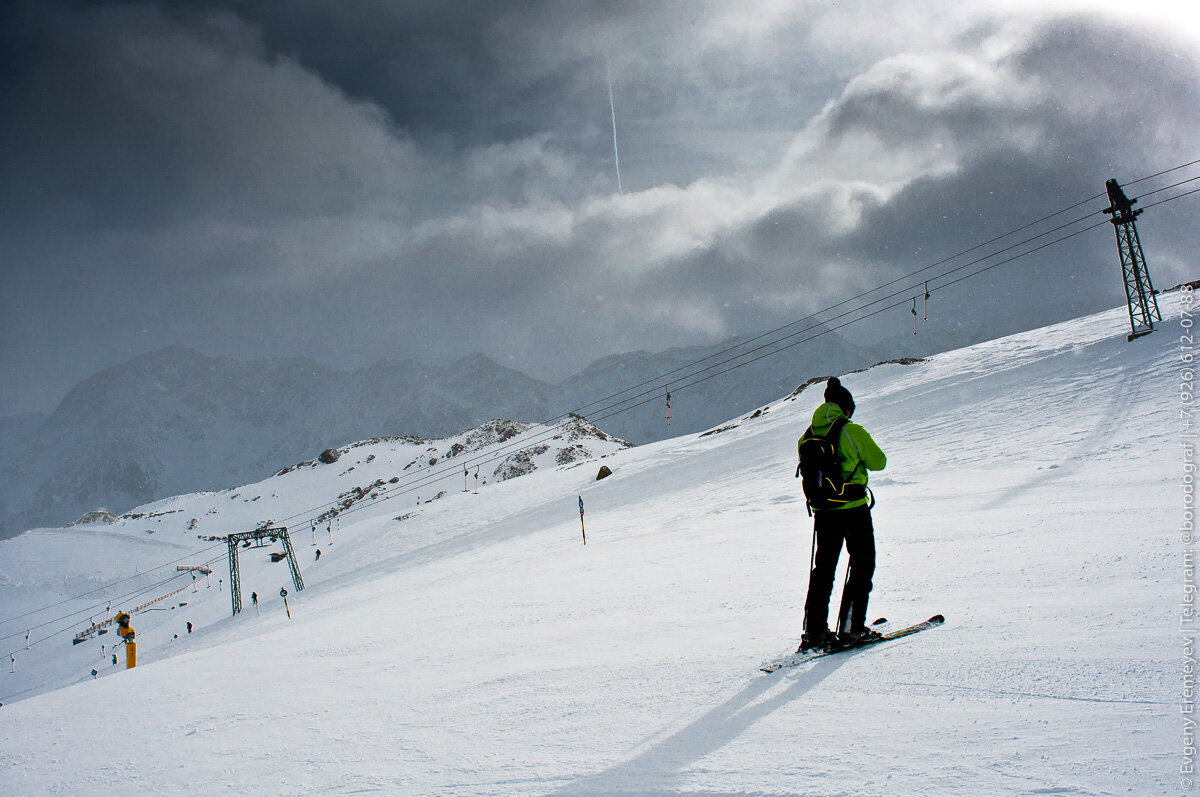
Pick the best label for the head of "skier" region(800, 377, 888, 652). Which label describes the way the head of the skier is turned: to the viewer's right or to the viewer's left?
to the viewer's right

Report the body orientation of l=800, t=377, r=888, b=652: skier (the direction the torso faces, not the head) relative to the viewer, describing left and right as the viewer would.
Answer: facing away from the viewer and to the right of the viewer
